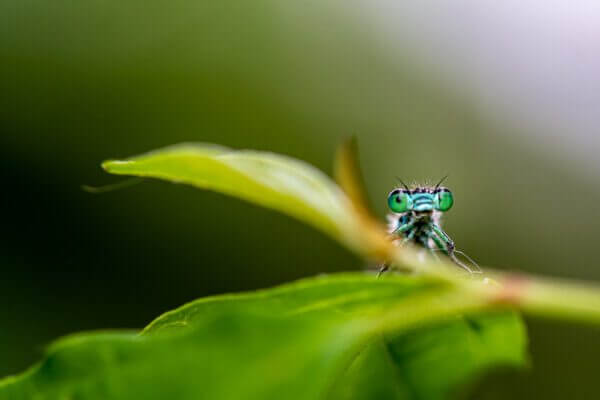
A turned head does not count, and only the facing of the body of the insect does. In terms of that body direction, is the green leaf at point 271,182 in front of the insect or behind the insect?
in front

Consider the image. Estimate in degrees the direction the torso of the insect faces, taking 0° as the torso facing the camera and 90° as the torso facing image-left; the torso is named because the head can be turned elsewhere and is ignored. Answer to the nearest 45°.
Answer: approximately 0°
